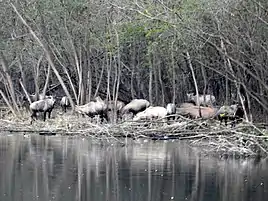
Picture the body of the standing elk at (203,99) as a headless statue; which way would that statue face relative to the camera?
to the viewer's left

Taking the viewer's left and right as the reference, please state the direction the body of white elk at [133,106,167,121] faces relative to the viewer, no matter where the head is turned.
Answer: facing to the left of the viewer

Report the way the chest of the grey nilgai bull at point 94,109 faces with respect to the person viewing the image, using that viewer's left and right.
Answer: facing to the left of the viewer

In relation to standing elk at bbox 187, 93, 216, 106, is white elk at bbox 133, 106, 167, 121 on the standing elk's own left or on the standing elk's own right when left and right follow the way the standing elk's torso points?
on the standing elk's own left

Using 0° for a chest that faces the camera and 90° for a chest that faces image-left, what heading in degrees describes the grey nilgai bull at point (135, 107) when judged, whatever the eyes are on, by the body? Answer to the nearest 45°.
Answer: approximately 90°

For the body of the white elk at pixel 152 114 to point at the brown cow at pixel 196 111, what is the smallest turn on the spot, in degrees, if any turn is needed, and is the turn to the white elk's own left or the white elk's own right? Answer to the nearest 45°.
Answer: approximately 180°

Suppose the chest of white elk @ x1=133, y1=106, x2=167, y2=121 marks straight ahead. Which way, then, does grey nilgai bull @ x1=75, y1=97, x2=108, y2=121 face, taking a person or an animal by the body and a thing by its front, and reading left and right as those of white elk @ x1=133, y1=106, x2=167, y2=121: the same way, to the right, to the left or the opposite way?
the same way
